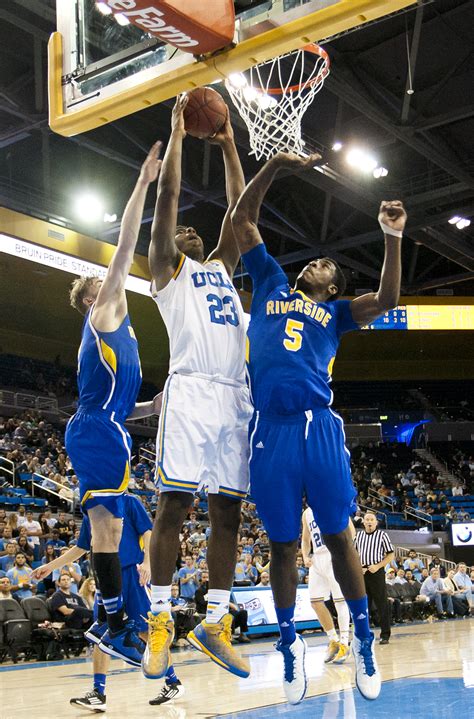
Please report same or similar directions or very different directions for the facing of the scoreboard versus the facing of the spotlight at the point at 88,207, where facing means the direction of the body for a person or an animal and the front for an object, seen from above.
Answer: same or similar directions

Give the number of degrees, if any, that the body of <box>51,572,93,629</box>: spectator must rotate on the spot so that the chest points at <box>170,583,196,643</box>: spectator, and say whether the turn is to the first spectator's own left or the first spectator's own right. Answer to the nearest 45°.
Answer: approximately 90° to the first spectator's own left

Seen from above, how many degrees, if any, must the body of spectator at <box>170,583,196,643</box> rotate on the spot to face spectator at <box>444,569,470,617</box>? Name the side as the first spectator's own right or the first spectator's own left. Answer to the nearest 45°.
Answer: approximately 90° to the first spectator's own left

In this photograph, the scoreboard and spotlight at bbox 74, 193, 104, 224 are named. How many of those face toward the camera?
2

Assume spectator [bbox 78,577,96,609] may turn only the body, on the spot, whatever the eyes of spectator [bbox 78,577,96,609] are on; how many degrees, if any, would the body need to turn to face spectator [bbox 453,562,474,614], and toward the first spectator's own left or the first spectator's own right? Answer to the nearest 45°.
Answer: approximately 90° to the first spectator's own left

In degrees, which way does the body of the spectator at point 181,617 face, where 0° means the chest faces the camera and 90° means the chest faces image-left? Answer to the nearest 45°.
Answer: approximately 315°

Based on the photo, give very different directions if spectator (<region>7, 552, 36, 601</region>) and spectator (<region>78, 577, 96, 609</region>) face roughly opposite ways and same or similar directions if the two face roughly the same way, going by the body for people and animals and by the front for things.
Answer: same or similar directions

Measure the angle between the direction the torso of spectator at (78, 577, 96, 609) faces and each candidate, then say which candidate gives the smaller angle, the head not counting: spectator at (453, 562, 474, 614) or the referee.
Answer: the referee

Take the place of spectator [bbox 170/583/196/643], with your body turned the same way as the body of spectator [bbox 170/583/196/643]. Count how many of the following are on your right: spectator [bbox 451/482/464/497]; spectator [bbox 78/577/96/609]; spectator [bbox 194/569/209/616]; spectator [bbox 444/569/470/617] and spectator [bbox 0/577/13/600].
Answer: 2

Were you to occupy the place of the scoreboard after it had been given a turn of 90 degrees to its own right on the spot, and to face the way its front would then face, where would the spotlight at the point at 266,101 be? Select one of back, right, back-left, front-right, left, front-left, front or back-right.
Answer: left

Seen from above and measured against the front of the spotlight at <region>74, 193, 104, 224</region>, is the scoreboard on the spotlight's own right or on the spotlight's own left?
on the spotlight's own left

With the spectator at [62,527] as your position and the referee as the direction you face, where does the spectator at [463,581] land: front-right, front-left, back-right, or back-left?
front-left

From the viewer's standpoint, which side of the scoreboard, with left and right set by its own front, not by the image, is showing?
front

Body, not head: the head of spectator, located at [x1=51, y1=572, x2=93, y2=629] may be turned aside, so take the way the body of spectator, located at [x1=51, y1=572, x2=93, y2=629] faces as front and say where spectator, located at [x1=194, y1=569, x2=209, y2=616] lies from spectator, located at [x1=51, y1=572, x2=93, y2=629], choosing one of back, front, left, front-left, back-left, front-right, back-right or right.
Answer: left

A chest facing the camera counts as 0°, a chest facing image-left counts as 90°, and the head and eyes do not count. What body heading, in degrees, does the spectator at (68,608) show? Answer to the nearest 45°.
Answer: approximately 315°
